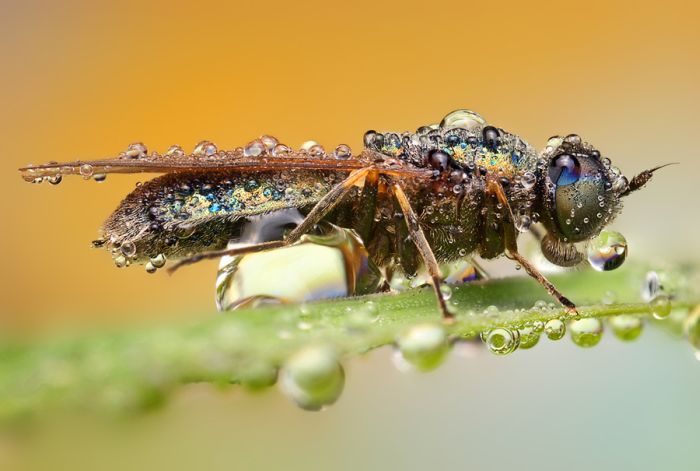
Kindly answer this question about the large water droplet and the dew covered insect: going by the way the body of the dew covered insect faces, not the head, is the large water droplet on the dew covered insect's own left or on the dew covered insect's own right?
on the dew covered insect's own right

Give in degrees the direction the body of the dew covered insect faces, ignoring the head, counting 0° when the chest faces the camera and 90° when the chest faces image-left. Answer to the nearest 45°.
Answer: approximately 270°
